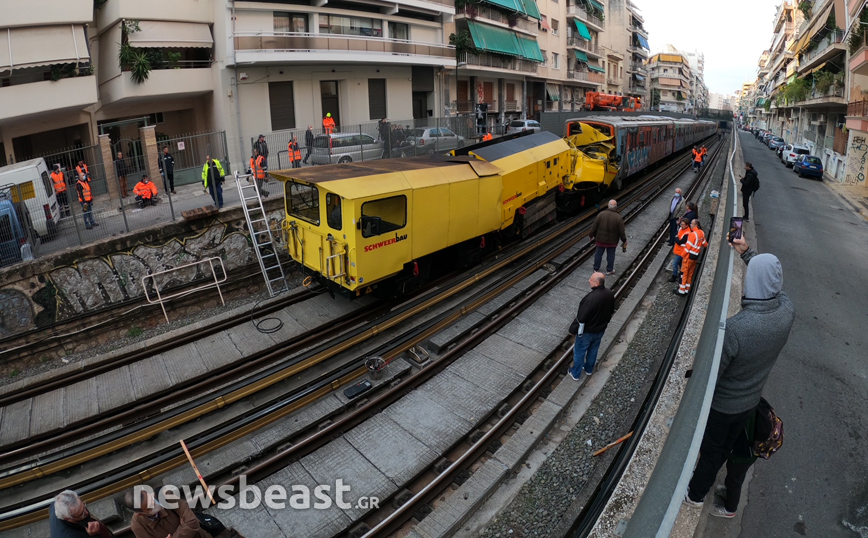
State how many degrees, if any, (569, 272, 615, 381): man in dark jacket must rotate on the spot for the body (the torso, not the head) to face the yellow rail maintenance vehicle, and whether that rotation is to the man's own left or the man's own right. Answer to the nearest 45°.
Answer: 0° — they already face it

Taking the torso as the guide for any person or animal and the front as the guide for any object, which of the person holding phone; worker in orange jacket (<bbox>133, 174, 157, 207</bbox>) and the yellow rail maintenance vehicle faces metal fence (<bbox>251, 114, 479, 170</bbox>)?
the person holding phone

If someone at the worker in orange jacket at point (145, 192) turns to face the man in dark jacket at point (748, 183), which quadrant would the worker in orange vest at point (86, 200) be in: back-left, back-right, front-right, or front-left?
back-right

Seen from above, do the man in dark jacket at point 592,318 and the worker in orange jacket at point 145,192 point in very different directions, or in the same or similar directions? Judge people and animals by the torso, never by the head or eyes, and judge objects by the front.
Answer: very different directions

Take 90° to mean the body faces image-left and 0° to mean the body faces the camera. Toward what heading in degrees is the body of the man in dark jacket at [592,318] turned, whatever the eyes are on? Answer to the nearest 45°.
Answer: approximately 135°

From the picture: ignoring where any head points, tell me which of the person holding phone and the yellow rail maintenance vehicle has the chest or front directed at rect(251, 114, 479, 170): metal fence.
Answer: the person holding phone

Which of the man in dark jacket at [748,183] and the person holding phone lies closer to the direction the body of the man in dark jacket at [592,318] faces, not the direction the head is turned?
the man in dark jacket

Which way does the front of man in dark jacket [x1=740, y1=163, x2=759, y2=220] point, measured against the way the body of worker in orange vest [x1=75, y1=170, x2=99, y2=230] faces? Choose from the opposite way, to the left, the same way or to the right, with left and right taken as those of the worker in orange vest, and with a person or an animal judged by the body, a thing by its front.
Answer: the opposite way

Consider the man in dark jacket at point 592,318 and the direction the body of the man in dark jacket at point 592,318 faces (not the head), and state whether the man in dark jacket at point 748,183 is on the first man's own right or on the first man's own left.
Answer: on the first man's own right

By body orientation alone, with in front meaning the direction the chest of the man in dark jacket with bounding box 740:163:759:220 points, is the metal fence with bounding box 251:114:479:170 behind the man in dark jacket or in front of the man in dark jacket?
in front

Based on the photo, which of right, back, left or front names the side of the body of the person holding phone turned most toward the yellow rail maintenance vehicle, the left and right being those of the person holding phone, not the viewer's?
front

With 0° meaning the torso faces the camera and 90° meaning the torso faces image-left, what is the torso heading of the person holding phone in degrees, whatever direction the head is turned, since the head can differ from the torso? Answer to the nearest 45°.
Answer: approximately 135°

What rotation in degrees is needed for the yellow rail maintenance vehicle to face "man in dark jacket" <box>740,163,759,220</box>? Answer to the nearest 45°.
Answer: approximately 180°

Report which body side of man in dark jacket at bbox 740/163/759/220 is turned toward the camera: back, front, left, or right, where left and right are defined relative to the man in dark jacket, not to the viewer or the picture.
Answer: left

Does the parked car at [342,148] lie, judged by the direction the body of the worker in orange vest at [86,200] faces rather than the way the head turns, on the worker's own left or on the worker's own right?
on the worker's own left

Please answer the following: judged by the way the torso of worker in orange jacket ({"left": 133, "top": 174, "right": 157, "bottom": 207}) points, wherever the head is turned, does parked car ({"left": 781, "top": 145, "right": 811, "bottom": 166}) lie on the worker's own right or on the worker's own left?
on the worker's own left
